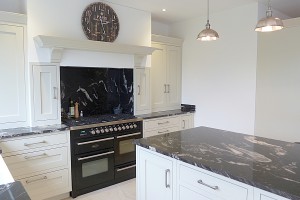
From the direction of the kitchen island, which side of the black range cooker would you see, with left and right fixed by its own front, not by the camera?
front

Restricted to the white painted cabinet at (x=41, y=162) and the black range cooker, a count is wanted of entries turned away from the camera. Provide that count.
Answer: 0

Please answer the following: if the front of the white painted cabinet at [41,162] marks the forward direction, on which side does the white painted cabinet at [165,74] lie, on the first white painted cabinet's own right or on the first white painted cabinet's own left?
on the first white painted cabinet's own left

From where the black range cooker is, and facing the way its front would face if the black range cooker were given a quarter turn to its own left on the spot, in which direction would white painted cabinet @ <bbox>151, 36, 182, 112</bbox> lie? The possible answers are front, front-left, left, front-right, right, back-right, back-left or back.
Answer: front

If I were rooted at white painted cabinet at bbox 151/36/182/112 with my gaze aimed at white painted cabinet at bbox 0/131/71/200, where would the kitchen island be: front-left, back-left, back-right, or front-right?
front-left

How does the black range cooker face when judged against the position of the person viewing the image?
facing the viewer and to the right of the viewer

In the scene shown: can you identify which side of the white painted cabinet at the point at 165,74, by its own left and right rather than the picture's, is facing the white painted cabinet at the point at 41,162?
right

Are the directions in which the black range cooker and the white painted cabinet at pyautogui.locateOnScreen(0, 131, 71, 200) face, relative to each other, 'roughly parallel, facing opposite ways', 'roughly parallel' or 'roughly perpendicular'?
roughly parallel

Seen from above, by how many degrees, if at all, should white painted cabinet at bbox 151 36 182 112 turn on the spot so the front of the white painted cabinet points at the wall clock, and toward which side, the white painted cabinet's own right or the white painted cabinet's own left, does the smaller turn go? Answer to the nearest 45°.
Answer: approximately 90° to the white painted cabinet's own right

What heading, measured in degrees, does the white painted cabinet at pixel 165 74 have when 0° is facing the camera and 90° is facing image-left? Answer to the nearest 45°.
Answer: approximately 315°

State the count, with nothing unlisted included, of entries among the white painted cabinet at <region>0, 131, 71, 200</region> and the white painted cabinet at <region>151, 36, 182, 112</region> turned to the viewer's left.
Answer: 0
